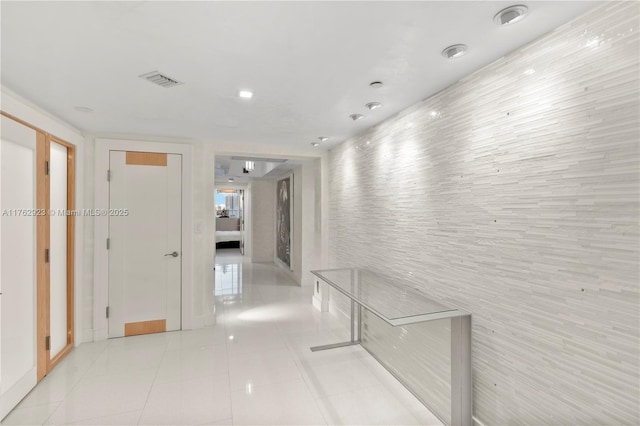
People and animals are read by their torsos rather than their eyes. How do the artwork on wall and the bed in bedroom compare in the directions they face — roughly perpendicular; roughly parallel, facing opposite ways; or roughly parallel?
roughly perpendicular

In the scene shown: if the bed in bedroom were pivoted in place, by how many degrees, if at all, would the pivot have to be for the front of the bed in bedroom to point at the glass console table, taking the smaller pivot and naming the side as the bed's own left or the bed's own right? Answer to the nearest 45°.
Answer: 0° — it already faces it

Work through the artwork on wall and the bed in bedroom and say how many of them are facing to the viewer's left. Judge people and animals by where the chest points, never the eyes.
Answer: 1

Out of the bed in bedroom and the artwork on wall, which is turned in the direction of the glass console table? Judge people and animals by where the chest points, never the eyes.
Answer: the bed in bedroom

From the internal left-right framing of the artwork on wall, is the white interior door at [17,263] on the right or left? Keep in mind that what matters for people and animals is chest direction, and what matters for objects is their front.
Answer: on its left

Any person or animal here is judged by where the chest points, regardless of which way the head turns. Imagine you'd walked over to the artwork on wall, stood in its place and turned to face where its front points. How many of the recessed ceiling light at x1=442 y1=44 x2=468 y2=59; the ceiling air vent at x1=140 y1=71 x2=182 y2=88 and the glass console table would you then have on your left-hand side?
3

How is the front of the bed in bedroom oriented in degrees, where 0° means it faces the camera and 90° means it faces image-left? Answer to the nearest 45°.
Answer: approximately 0°

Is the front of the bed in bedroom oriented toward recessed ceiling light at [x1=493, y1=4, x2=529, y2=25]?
yes

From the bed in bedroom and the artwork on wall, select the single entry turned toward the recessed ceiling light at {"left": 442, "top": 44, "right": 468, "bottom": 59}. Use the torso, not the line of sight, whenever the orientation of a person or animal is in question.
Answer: the bed in bedroom

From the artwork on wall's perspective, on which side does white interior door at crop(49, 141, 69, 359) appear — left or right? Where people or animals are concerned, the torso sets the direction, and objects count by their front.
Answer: on its left

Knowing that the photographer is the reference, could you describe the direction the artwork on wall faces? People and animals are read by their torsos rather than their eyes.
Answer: facing to the left of the viewer

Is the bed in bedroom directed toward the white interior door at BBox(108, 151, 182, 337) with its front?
yes
